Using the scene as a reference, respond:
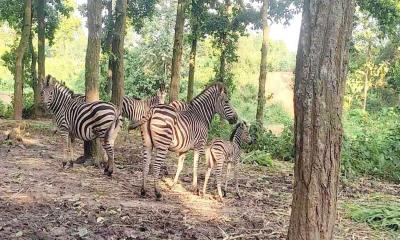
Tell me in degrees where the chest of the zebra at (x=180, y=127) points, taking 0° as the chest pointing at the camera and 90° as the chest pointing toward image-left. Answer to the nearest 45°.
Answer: approximately 225°

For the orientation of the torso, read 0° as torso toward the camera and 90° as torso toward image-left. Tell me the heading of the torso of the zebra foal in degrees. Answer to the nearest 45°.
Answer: approximately 225°

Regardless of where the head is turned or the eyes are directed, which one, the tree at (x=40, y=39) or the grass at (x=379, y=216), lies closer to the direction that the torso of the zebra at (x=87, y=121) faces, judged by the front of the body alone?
the tree

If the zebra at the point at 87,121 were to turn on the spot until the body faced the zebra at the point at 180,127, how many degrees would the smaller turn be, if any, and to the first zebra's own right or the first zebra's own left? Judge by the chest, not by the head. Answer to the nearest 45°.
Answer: approximately 180°

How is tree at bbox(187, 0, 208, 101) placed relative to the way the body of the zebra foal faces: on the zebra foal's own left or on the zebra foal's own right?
on the zebra foal's own left

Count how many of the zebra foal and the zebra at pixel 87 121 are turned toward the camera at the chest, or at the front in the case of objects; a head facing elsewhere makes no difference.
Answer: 0

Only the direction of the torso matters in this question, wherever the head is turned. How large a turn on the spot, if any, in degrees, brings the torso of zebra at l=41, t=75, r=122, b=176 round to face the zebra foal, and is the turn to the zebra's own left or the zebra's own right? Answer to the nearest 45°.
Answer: approximately 180°

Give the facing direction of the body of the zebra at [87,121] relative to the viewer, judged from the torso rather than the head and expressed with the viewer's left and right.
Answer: facing away from the viewer and to the left of the viewer

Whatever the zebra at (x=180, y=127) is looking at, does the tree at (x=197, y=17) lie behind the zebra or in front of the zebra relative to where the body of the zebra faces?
in front
